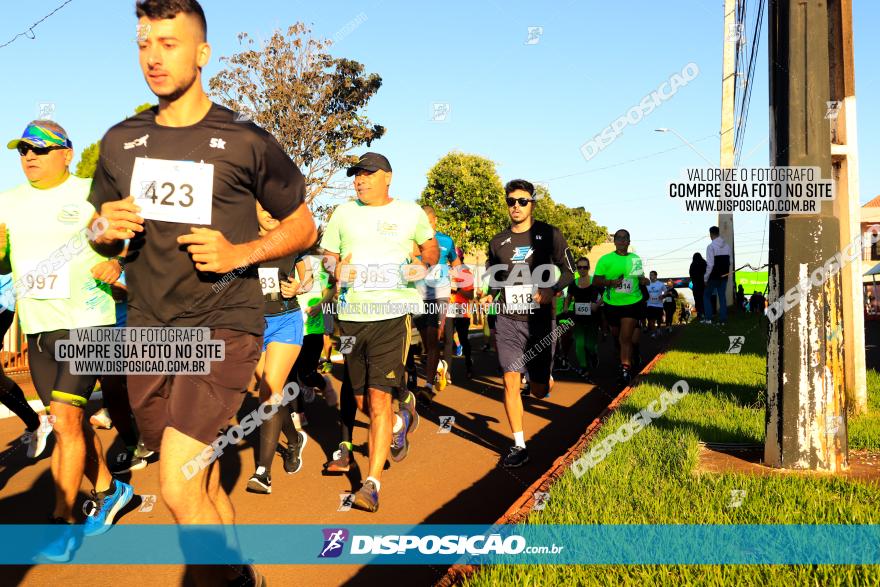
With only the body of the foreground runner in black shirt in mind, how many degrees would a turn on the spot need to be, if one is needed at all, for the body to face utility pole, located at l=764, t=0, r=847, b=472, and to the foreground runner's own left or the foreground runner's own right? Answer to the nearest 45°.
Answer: approximately 135° to the foreground runner's own left

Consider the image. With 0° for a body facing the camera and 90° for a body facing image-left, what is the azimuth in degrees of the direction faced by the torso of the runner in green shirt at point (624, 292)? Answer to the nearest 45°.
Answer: approximately 0°

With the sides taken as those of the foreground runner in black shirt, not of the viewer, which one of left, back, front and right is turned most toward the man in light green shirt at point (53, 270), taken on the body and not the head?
right

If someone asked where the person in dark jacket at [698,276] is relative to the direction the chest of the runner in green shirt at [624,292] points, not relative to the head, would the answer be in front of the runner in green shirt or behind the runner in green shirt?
behind

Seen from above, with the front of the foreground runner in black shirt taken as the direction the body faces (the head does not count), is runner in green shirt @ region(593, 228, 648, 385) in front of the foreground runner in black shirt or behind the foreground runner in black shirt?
behind

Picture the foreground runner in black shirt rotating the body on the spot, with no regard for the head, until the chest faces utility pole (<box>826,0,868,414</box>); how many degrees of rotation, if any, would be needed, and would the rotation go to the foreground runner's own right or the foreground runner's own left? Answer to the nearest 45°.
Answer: approximately 180°

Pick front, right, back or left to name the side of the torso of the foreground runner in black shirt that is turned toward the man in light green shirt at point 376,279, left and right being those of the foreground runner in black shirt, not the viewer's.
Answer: back

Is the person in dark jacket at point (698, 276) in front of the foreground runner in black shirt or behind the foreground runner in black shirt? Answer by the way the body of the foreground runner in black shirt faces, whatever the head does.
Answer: behind
